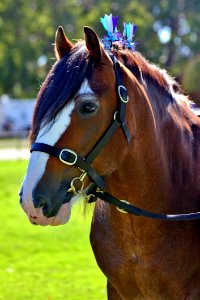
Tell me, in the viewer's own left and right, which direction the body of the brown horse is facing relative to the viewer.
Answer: facing the viewer and to the left of the viewer
